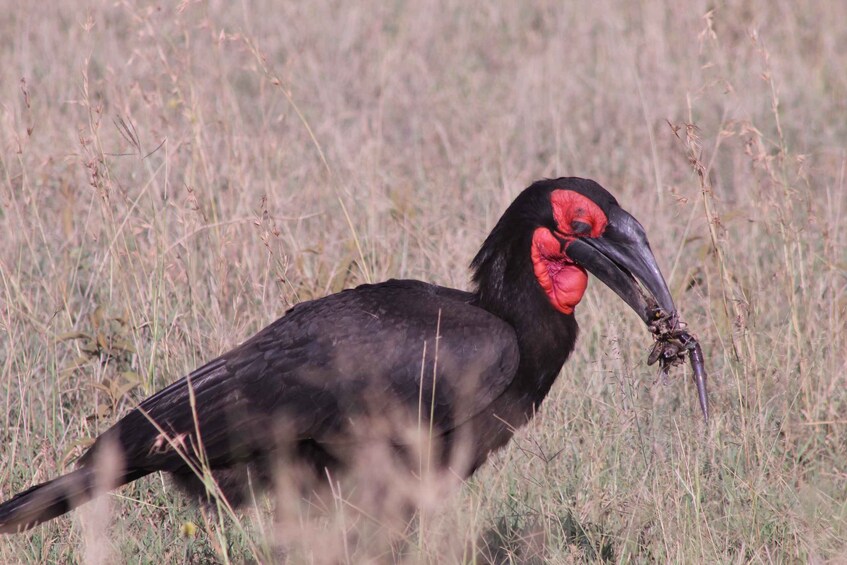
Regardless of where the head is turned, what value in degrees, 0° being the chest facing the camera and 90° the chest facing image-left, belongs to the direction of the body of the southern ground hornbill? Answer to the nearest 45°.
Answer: approximately 270°
